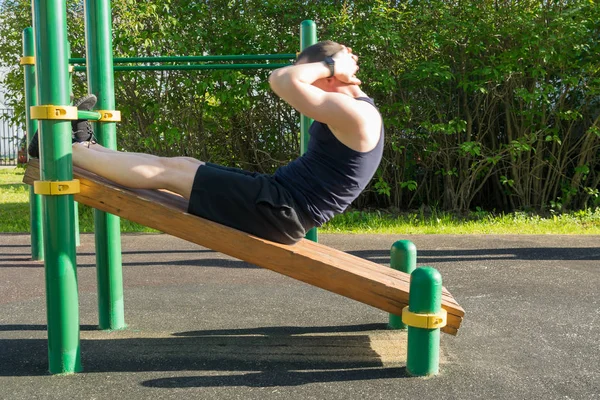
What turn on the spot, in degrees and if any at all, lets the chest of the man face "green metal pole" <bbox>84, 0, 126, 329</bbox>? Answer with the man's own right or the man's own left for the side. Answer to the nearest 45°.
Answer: approximately 45° to the man's own right

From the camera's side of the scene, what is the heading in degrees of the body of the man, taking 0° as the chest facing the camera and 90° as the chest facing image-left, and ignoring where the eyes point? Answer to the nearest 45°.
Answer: approximately 90°

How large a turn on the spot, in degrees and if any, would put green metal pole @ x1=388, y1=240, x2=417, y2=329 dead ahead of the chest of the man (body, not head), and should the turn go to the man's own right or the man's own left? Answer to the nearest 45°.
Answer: approximately 135° to the man's own right

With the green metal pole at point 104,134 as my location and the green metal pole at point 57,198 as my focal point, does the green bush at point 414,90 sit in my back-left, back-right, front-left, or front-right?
back-left

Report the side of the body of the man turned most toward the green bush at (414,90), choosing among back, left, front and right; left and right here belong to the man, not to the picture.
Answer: right

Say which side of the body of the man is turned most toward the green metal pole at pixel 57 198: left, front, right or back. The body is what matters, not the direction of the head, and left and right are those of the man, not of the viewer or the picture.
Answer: front

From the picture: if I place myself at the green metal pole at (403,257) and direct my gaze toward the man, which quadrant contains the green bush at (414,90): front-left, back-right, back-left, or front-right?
back-right

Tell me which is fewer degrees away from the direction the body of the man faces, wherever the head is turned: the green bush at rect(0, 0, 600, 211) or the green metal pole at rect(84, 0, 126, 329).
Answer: the green metal pole

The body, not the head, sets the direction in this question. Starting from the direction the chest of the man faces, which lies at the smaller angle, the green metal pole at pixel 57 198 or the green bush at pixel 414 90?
the green metal pole
